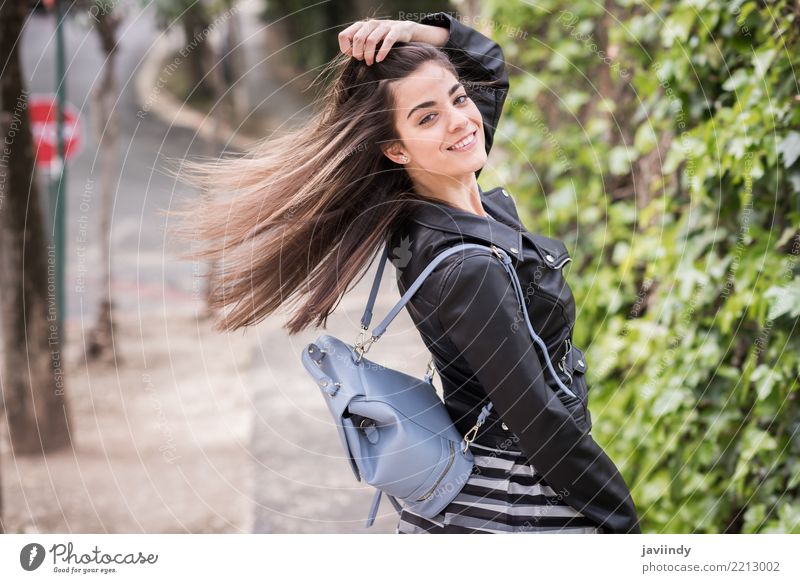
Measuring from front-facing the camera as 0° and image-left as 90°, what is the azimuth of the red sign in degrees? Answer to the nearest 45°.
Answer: approximately 0°

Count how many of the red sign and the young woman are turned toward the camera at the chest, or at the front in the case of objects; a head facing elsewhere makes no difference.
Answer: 1

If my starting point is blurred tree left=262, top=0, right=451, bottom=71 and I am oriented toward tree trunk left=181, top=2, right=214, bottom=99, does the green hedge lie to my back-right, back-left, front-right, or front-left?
back-left

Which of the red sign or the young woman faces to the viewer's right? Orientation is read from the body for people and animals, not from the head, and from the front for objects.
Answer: the young woman

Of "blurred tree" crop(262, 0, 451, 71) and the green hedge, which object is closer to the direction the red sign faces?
the green hedge

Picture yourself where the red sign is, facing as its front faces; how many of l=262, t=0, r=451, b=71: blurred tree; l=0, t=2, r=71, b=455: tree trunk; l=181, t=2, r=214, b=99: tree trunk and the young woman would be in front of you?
2

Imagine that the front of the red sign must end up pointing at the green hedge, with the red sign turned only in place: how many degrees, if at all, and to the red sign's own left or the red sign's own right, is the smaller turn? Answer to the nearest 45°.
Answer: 0° — it already faces it

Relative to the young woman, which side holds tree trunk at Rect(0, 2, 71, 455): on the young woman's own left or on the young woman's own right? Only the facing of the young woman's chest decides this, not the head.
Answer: on the young woman's own left

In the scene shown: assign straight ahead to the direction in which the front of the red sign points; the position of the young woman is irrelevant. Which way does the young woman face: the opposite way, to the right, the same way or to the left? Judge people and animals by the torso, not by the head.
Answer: to the left

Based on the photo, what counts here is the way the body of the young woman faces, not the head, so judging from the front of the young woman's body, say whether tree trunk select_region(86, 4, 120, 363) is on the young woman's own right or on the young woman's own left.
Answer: on the young woman's own left

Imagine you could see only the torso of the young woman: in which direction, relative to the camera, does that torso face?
to the viewer's right

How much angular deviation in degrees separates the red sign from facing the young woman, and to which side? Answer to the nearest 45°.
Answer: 0° — it already faces them
